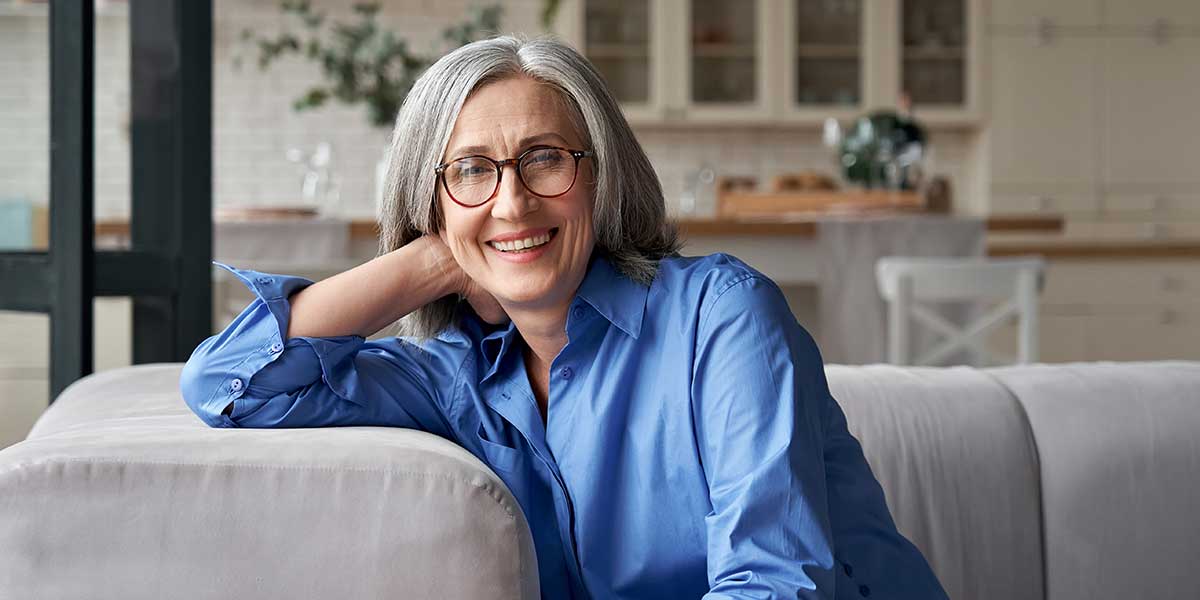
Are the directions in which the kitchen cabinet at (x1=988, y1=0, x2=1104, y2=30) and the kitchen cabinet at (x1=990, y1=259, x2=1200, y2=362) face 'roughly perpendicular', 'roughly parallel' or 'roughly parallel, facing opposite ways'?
roughly parallel

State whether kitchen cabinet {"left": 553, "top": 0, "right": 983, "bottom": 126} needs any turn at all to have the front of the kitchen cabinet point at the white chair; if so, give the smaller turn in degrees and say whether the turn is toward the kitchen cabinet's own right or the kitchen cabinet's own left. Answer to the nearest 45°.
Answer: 0° — it already faces it

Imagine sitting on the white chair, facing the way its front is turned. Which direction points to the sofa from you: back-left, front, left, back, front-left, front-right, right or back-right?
back

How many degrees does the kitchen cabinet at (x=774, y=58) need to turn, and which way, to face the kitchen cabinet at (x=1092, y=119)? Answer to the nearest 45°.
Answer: approximately 90° to its left

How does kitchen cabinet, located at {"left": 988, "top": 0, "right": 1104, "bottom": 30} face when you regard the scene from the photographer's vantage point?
facing the viewer

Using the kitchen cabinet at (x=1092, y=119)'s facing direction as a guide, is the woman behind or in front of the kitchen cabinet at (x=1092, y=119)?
in front

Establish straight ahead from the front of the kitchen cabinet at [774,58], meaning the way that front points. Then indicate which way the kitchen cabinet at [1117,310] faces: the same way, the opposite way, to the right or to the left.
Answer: the same way

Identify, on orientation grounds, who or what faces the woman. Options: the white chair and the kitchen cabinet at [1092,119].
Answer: the kitchen cabinet

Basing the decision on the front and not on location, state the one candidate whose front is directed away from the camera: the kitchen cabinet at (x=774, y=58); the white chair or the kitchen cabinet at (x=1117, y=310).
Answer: the white chair

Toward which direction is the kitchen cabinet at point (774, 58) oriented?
toward the camera

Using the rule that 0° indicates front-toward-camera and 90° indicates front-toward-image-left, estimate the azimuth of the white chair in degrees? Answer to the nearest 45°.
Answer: approximately 180°

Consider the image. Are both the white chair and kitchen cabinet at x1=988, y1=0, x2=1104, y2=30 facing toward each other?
yes

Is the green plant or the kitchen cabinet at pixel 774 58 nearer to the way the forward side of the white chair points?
the kitchen cabinet

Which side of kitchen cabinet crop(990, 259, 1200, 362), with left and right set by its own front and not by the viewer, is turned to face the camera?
front

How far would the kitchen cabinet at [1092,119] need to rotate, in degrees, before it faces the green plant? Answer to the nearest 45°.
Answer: approximately 45° to its right

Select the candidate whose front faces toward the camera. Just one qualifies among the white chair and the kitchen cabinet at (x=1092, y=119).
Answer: the kitchen cabinet

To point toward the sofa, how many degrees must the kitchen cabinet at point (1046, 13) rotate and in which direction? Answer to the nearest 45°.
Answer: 0° — it already faces it

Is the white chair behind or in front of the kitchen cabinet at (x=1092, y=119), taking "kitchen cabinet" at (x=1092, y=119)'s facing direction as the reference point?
in front

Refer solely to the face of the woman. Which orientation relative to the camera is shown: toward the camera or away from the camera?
toward the camera

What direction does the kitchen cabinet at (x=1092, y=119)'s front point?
toward the camera
